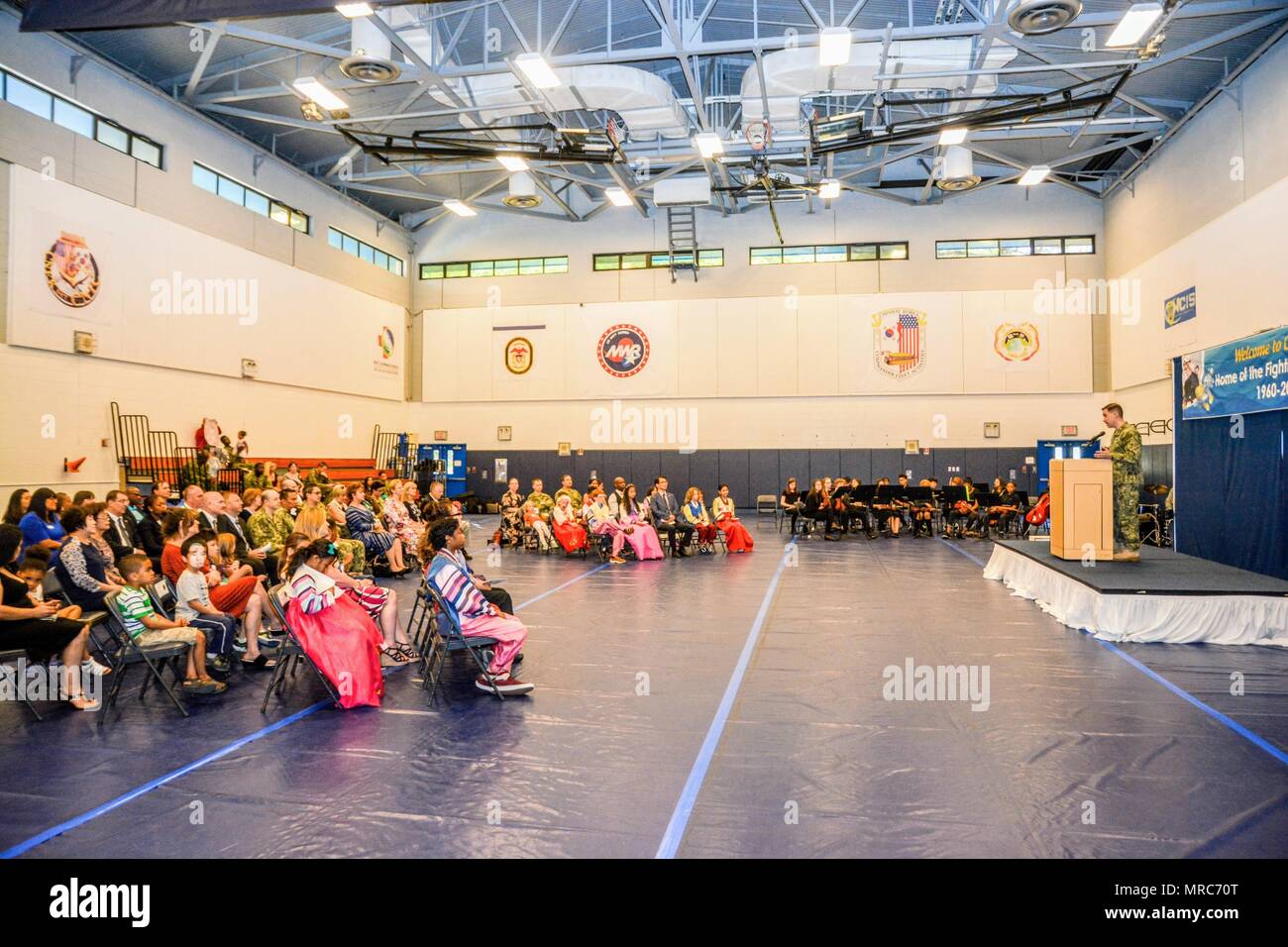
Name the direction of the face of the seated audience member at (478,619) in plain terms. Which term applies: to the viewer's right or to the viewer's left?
to the viewer's right

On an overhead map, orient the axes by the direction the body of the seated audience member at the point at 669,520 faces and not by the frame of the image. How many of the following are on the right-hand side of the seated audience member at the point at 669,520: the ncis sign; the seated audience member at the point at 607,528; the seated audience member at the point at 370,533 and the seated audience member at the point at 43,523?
3

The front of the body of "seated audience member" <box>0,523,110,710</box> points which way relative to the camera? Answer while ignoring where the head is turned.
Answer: to the viewer's right

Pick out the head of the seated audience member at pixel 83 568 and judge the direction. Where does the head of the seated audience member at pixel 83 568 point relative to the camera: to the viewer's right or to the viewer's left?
to the viewer's right

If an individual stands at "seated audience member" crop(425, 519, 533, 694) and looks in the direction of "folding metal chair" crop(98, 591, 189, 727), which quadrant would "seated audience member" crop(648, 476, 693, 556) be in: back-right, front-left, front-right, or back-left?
back-right

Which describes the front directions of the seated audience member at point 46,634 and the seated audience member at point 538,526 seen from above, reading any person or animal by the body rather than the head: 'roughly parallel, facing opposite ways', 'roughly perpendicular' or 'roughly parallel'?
roughly perpendicular

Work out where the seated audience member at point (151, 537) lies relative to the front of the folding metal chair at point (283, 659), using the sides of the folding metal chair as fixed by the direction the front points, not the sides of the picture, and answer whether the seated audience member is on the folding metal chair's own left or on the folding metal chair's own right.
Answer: on the folding metal chair's own left

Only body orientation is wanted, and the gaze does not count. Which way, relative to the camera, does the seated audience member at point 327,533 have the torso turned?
to the viewer's right

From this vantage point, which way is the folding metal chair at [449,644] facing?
to the viewer's right
